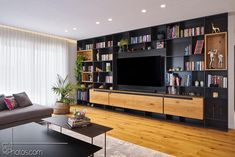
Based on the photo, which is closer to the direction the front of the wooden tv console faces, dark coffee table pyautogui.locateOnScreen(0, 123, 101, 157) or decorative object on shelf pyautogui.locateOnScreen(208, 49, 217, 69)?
the dark coffee table

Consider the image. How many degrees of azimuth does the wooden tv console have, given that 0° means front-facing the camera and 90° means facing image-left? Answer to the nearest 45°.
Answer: approximately 45°

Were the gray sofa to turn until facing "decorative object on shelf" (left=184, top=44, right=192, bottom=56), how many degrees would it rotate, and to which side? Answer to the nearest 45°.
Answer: approximately 45° to its left

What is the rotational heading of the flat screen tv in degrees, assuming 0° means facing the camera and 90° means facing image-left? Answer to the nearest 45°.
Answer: approximately 45°

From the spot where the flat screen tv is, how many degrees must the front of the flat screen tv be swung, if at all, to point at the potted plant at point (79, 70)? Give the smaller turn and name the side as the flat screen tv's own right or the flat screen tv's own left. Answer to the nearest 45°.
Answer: approximately 90° to the flat screen tv's own right

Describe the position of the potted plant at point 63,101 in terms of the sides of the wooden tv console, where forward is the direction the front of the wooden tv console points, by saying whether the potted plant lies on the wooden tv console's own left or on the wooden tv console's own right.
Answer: on the wooden tv console's own right

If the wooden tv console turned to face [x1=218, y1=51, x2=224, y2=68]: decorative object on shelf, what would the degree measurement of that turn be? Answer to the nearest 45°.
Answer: approximately 135° to its left
